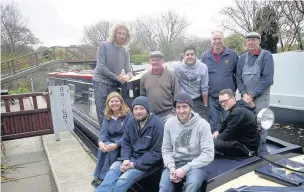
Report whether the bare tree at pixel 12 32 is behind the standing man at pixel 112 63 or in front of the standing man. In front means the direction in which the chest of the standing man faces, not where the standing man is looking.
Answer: behind

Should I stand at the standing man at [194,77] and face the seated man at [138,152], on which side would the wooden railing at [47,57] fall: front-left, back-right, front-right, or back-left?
back-right

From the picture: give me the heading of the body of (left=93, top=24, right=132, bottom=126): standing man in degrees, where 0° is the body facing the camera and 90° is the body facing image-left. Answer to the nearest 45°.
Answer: approximately 315°

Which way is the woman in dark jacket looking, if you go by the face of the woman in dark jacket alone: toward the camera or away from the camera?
toward the camera

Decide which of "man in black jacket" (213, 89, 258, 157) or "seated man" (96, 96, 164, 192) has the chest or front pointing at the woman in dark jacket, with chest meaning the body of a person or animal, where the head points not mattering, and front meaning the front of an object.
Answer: the man in black jacket

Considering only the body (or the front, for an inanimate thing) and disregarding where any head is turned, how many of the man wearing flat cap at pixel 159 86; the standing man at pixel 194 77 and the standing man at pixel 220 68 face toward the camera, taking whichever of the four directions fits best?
3

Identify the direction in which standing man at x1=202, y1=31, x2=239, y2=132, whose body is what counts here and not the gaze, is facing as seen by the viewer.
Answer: toward the camera

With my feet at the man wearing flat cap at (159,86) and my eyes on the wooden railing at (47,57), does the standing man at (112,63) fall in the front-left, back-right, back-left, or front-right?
front-left

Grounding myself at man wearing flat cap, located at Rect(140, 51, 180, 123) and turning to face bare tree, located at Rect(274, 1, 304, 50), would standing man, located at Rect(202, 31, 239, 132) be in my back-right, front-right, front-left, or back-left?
front-right

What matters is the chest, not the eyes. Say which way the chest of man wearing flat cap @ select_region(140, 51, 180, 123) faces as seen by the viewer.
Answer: toward the camera

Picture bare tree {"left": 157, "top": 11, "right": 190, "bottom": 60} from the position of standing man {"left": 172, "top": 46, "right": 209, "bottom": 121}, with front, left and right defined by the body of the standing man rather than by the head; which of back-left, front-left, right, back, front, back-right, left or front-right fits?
back

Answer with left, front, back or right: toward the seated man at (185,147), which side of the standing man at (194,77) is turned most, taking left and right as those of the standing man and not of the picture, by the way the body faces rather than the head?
front

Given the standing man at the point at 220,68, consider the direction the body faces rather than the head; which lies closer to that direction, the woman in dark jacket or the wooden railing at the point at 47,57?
the woman in dark jacket
